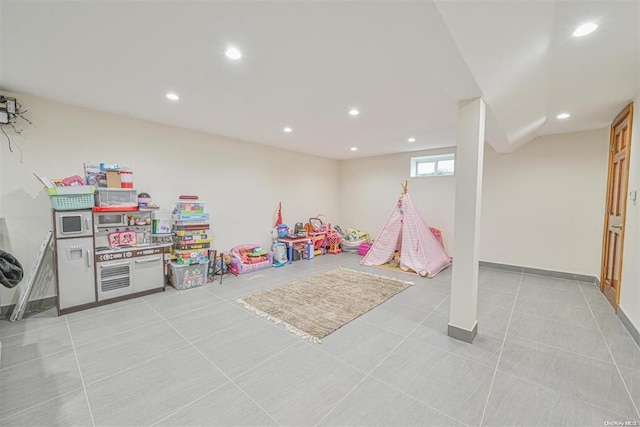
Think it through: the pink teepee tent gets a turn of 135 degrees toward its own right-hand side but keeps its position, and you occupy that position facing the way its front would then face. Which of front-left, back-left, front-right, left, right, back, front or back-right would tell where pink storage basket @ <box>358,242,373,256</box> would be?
front-left

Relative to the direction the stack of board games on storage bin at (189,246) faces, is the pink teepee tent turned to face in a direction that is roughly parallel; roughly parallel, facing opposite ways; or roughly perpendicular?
roughly perpendicular

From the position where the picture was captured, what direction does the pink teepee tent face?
facing the viewer and to the left of the viewer

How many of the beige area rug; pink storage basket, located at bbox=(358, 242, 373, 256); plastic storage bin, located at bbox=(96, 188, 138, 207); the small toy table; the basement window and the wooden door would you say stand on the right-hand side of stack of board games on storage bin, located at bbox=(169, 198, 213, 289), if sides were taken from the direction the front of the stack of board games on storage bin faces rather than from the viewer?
1

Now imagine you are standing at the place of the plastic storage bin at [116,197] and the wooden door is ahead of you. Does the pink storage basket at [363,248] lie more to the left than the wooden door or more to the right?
left

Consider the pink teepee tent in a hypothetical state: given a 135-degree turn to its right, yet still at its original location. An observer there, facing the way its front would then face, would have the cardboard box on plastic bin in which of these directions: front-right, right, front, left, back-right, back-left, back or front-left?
back-left

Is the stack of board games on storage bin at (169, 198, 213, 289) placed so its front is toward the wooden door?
no

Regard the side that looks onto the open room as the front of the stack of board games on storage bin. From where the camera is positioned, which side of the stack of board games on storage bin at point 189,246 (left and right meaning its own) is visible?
front

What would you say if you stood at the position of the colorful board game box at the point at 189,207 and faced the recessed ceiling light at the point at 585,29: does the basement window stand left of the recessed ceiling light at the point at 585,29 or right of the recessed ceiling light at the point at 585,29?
left

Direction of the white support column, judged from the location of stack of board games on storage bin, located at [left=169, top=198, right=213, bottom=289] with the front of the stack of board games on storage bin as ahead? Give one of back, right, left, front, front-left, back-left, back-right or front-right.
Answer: front-left

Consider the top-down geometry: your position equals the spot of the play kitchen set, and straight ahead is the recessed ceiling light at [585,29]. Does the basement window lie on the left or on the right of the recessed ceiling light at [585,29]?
left
